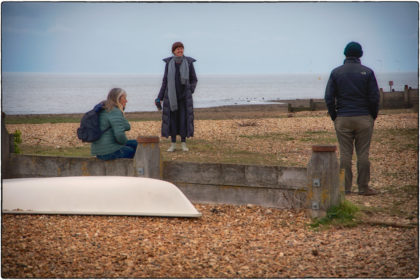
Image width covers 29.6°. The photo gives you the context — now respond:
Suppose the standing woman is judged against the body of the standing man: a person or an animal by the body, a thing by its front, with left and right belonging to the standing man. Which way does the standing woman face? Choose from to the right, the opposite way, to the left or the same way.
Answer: the opposite way

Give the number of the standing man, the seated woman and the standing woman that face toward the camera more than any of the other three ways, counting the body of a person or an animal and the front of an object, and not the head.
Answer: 1

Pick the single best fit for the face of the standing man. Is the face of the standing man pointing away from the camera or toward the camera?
away from the camera

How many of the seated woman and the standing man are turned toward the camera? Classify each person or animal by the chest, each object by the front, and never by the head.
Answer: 0

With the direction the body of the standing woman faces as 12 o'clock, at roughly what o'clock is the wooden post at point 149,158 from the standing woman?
The wooden post is roughly at 12 o'clock from the standing woman.

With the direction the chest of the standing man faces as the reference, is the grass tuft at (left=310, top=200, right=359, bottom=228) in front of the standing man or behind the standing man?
behind

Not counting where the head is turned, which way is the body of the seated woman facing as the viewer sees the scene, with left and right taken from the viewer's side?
facing away from the viewer and to the right of the viewer

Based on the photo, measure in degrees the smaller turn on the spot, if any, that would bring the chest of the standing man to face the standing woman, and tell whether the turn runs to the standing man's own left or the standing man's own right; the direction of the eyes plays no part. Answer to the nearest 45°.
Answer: approximately 45° to the standing man's own left

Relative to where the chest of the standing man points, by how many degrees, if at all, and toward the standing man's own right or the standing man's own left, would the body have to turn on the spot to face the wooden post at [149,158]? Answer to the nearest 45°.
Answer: approximately 135° to the standing man's own left

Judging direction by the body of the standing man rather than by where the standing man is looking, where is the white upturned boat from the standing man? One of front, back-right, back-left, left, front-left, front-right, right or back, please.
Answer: back-left

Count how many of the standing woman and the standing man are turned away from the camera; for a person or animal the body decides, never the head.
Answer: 1

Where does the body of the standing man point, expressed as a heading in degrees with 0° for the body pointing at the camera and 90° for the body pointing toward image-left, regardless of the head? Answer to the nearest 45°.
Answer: approximately 180°

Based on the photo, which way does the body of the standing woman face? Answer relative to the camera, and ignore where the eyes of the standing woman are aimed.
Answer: toward the camera

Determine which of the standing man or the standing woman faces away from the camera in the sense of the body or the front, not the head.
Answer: the standing man
